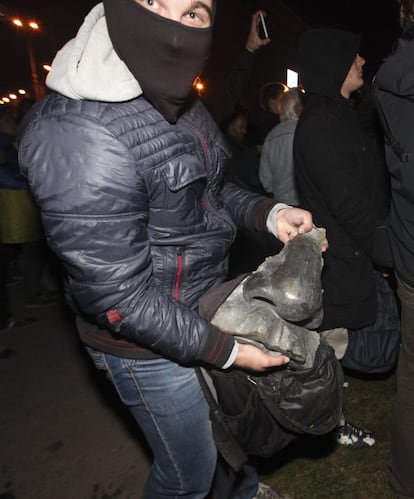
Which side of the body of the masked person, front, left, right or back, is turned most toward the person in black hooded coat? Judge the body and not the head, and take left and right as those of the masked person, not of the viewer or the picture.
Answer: left

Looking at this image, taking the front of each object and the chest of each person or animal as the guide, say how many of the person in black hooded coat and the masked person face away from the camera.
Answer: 0
